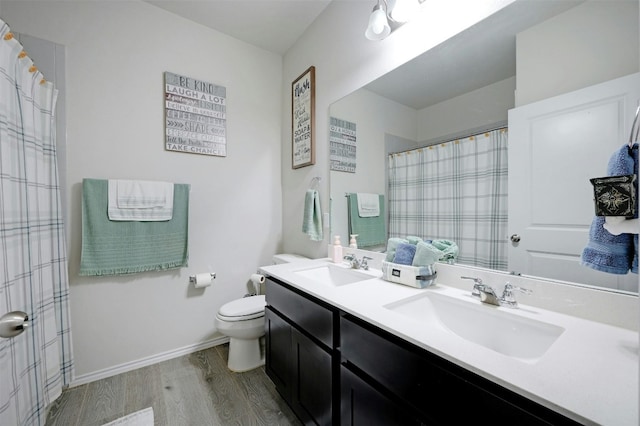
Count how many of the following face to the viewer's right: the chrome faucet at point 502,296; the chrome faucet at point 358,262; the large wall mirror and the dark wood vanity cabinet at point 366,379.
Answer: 0

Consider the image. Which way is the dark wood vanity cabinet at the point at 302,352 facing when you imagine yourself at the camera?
facing the viewer and to the left of the viewer

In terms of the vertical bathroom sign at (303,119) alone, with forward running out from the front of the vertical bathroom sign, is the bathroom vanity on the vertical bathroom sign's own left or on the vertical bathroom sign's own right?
on the vertical bathroom sign's own left

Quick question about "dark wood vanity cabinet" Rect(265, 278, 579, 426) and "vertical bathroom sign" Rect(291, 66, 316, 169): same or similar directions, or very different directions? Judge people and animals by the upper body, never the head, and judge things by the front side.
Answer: same or similar directions

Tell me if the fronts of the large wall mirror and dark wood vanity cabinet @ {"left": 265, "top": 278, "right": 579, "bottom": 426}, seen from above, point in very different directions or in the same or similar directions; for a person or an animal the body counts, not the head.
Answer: same or similar directions

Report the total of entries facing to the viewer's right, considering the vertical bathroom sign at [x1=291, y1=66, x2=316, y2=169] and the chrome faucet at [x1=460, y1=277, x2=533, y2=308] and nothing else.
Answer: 0

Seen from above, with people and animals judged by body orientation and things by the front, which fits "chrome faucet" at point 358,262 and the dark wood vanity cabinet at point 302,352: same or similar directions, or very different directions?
same or similar directions
